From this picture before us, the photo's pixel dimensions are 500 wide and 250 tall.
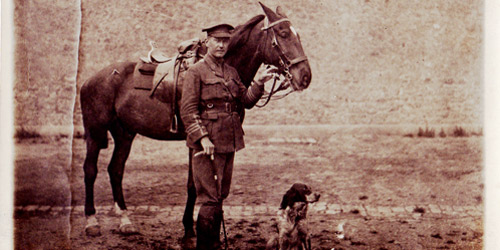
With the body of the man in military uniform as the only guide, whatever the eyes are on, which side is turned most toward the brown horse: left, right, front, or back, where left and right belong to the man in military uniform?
back

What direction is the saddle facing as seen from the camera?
to the viewer's right

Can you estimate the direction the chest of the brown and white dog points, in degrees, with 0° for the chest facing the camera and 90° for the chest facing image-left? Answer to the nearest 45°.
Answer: approximately 315°

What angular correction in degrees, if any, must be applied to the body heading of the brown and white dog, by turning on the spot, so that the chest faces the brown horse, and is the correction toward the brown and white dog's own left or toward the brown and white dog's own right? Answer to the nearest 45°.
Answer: approximately 135° to the brown and white dog's own right

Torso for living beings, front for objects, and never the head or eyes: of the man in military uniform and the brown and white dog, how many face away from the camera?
0

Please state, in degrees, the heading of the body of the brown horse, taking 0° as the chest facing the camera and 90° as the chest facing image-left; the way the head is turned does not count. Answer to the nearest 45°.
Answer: approximately 270°

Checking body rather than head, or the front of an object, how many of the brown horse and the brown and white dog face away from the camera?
0

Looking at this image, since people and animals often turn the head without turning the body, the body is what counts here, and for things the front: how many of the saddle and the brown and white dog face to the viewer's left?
0

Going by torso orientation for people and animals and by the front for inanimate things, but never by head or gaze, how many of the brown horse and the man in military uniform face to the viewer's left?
0

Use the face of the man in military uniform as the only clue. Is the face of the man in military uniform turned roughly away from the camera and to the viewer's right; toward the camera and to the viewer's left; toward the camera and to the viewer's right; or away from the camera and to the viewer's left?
toward the camera and to the viewer's right

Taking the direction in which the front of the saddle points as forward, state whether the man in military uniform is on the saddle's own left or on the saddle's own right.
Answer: on the saddle's own right
